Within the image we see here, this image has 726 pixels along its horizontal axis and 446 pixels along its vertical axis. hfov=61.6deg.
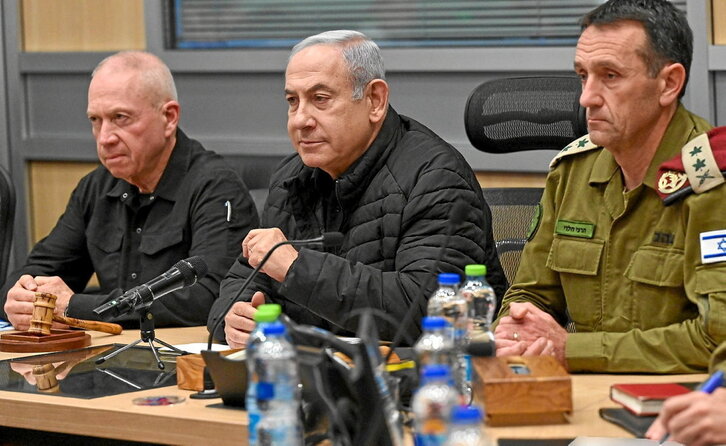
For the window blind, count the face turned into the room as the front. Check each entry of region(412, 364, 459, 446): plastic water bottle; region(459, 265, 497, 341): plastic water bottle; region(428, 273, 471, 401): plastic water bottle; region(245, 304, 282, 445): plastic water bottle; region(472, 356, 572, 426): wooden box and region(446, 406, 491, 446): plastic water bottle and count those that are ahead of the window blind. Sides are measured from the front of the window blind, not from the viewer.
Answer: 6

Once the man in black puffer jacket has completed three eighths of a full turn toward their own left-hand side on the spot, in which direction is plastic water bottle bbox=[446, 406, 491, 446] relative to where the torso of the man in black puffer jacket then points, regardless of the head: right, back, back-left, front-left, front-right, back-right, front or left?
right

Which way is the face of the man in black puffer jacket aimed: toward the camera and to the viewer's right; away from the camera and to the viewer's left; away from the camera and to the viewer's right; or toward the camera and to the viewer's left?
toward the camera and to the viewer's left

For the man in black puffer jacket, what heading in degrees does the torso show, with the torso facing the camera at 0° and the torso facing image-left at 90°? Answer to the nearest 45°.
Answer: approximately 45°

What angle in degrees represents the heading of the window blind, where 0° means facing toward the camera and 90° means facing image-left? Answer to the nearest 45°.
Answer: approximately 0°

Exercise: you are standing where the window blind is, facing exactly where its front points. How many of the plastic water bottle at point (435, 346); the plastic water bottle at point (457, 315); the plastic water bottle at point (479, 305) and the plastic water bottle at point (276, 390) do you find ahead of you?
4

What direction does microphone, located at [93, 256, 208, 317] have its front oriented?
to the viewer's right

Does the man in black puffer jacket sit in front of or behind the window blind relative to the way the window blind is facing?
in front

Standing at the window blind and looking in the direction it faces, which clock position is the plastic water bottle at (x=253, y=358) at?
The plastic water bottle is roughly at 12 o'clock from the window blind.

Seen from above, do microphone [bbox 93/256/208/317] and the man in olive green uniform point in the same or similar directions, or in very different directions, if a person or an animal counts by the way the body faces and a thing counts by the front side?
very different directions

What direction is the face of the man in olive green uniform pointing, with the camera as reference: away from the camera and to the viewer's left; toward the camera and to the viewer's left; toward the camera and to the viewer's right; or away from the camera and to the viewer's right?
toward the camera and to the viewer's left
